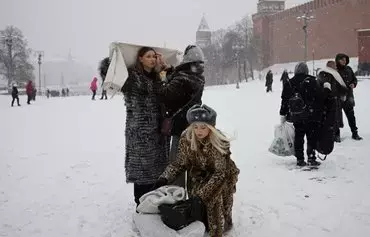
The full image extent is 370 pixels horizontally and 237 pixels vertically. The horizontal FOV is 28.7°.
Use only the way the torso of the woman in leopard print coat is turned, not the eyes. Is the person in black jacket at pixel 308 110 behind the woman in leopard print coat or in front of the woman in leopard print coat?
behind

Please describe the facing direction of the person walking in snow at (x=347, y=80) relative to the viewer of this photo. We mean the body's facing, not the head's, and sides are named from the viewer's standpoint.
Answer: facing the viewer and to the right of the viewer

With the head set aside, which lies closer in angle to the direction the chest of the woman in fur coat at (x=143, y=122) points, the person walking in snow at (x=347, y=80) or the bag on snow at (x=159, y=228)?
the bag on snow

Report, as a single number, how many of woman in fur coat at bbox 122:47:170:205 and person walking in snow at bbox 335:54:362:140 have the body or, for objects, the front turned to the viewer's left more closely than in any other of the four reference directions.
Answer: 0

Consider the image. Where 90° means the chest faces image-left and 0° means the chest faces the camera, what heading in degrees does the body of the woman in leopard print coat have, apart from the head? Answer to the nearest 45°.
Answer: approximately 45°
